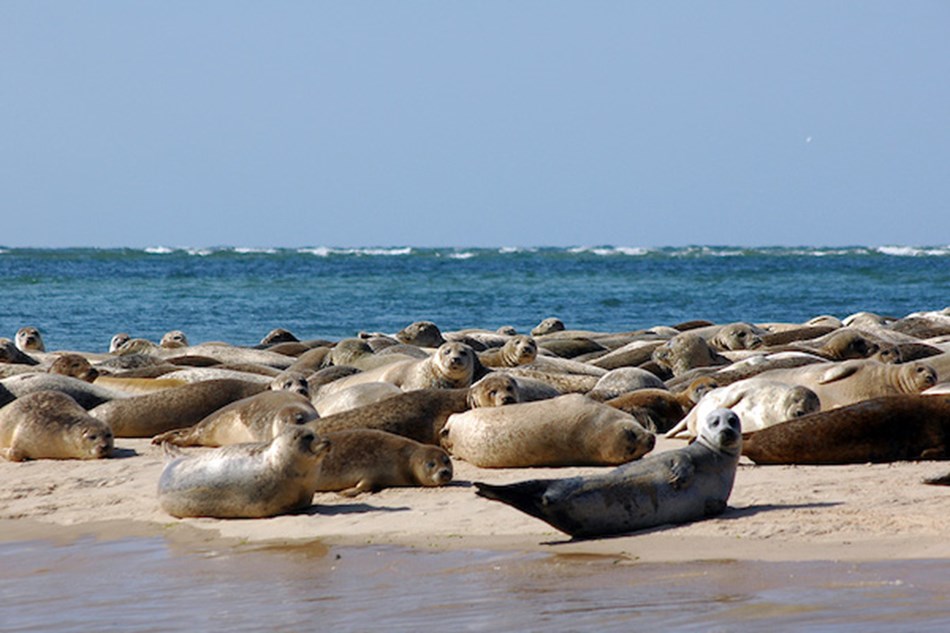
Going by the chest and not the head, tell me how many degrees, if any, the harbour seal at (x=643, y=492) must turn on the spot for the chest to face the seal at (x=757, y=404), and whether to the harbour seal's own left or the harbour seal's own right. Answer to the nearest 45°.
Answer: approximately 90° to the harbour seal's own left

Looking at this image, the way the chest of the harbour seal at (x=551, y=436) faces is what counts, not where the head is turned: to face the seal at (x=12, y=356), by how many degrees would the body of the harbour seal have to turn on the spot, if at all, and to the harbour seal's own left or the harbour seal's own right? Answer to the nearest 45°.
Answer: approximately 135° to the harbour seal's own left

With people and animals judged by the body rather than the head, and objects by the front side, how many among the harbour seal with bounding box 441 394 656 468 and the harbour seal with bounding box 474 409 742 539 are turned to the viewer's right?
2

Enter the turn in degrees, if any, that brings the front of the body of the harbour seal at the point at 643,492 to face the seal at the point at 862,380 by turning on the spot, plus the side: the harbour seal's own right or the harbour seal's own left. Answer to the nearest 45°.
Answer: approximately 45° to the harbour seal's own left

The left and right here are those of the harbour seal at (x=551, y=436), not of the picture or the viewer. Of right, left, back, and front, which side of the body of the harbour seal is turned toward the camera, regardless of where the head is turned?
right

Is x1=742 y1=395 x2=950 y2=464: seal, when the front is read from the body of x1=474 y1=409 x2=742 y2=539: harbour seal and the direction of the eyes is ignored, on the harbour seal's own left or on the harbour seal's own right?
on the harbour seal's own left

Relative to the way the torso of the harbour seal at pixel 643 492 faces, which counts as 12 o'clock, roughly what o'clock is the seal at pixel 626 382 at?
The seal is roughly at 9 o'clock from the harbour seal.

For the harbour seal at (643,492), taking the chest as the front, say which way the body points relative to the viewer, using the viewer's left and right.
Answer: facing to the right of the viewer

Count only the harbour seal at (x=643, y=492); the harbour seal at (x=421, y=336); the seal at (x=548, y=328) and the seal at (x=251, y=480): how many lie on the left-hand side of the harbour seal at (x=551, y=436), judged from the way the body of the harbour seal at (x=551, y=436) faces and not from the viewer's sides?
2

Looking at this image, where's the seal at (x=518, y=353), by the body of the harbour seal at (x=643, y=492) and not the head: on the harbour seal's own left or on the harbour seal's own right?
on the harbour seal's own left

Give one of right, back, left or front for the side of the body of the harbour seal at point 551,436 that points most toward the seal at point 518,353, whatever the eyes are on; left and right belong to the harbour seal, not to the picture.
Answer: left

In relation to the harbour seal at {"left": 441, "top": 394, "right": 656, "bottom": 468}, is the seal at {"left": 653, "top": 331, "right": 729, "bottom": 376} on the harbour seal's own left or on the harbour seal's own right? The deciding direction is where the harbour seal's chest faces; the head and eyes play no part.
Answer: on the harbour seal's own left

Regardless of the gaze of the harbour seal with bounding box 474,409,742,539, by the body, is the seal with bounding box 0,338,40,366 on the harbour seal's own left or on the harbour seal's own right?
on the harbour seal's own left

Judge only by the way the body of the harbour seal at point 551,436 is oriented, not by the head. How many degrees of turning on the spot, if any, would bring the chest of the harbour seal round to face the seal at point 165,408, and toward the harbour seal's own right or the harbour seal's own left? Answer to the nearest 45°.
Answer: approximately 135° to the harbour seal's own left
